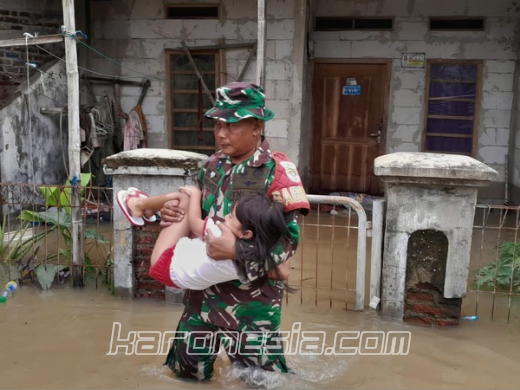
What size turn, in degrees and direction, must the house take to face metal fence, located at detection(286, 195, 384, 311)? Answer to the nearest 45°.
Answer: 0° — it already faces it

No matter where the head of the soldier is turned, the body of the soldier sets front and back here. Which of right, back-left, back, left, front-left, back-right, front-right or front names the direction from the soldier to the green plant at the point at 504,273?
back

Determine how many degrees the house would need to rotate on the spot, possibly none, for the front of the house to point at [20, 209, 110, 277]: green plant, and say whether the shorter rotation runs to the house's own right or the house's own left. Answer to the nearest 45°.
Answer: approximately 45° to the house's own right

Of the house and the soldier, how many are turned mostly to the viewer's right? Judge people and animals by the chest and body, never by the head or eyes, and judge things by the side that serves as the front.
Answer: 0

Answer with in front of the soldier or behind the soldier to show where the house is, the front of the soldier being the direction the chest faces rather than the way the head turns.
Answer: behind

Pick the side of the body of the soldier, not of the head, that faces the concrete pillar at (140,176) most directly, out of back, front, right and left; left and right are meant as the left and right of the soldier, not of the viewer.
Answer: right

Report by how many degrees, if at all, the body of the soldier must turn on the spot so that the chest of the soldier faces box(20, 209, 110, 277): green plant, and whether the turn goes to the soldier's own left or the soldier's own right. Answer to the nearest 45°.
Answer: approximately 90° to the soldier's own right

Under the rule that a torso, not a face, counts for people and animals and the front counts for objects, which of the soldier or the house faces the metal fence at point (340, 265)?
the house

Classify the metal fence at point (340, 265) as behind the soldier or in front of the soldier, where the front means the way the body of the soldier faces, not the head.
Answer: behind

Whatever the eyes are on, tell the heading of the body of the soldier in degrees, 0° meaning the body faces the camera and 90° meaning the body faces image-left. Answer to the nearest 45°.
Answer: approximately 45°

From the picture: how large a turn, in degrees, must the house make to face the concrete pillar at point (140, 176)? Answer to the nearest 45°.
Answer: approximately 45° to its right

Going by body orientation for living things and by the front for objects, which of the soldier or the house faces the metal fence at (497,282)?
the house

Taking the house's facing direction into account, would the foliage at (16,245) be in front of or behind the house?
in front

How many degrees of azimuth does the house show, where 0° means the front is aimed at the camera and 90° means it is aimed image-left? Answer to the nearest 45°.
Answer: approximately 0°

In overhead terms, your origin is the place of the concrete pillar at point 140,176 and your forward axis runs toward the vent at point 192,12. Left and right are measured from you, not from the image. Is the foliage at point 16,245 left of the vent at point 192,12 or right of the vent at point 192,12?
left

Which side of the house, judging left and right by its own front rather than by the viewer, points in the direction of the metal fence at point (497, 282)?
front
